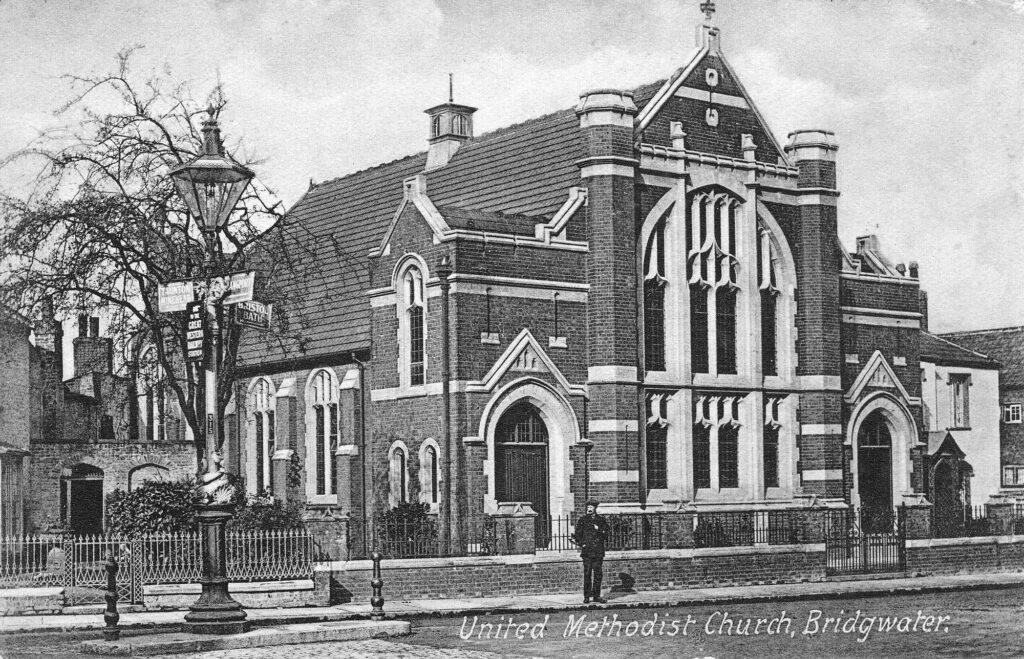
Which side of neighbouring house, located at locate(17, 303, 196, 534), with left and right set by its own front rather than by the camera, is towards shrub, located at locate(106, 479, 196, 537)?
front

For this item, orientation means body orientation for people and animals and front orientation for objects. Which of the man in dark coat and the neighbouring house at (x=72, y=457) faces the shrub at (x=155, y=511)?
the neighbouring house

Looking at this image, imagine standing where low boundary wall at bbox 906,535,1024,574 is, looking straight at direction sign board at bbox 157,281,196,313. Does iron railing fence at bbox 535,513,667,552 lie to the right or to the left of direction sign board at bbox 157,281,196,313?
right

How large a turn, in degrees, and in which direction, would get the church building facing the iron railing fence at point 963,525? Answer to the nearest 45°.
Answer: approximately 45° to its left

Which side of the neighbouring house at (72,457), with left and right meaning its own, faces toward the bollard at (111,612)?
front

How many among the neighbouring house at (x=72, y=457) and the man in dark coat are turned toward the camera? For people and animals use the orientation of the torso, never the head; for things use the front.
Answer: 2

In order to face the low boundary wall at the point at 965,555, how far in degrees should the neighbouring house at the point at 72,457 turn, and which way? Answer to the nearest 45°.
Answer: approximately 45° to its left

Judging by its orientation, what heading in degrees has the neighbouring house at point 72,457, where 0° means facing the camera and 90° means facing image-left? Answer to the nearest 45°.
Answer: approximately 0°

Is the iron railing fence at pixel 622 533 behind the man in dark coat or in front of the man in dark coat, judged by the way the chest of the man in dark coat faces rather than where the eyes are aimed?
behind

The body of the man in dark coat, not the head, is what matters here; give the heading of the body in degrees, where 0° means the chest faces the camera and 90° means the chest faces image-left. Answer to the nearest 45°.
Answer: approximately 0°
